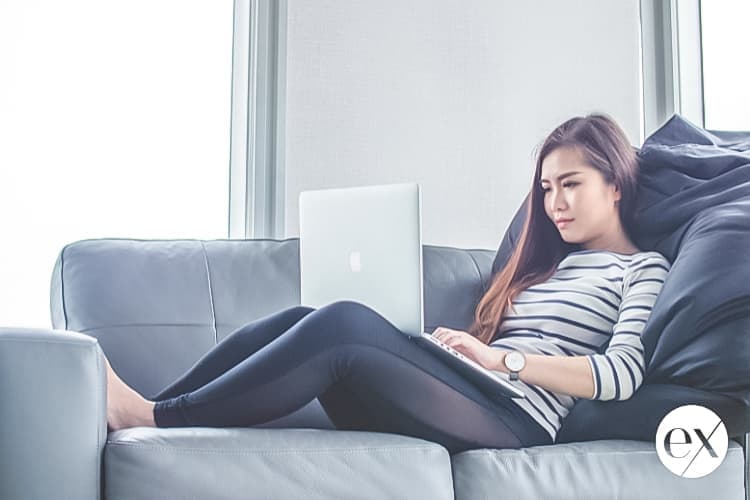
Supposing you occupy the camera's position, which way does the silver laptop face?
facing away from the viewer and to the right of the viewer
